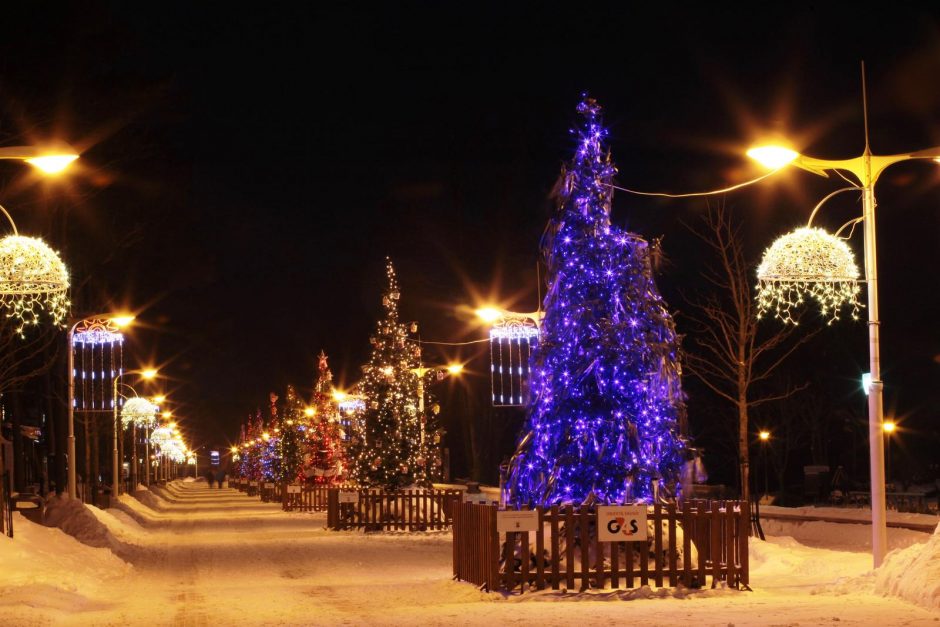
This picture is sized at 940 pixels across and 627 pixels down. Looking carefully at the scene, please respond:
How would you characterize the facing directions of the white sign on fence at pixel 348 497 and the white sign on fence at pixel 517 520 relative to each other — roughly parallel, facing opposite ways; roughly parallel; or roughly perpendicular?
roughly parallel

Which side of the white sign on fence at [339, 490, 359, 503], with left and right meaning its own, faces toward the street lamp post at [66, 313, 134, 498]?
right

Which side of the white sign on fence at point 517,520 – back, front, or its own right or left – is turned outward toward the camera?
front

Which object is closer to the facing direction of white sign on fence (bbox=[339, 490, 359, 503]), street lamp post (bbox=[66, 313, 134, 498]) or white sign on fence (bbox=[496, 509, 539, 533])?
the white sign on fence

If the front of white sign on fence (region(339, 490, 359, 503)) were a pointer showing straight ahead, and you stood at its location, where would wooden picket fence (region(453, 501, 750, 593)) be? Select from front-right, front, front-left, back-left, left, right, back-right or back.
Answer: front

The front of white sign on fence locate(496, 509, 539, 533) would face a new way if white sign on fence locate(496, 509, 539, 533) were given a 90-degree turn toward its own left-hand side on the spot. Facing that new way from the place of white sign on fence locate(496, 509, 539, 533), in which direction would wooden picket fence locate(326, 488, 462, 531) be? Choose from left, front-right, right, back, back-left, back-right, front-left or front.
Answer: left

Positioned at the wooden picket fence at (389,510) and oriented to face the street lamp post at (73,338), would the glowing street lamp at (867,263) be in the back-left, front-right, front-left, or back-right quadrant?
back-left

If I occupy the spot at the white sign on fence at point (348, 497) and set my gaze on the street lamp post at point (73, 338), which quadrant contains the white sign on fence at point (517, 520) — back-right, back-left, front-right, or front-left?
back-left

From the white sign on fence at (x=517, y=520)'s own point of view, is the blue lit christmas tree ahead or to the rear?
to the rear

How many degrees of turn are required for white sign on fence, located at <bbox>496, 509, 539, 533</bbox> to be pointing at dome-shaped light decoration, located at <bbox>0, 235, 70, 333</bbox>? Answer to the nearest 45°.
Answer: approximately 90° to its right

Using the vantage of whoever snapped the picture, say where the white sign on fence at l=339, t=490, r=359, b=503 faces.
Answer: facing the viewer

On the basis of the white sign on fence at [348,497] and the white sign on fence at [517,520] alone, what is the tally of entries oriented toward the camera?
2

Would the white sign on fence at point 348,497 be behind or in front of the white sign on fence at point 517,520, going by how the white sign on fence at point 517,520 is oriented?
behind

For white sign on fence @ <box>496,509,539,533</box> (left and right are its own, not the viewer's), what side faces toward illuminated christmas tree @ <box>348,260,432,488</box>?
back
